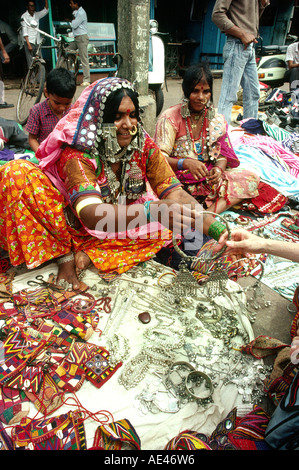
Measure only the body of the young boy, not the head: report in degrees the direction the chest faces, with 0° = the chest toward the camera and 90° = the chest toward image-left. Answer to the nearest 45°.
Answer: approximately 315°

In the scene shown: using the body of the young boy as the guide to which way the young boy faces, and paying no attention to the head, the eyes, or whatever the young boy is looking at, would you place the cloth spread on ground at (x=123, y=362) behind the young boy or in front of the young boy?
in front

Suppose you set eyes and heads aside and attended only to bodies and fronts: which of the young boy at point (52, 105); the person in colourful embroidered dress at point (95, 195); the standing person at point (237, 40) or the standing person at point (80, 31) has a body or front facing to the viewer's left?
the standing person at point (80, 31)

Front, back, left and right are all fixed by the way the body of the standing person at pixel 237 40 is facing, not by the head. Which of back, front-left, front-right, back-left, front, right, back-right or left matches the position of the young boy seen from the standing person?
right

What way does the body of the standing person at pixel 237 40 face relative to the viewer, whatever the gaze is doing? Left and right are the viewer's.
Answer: facing the viewer and to the right of the viewer

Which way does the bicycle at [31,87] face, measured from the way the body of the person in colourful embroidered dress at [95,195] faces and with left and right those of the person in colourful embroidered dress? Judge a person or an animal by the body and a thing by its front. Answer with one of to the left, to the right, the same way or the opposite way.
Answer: to the right

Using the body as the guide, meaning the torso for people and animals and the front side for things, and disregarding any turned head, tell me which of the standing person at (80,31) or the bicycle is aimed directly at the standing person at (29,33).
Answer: the standing person at (80,31)

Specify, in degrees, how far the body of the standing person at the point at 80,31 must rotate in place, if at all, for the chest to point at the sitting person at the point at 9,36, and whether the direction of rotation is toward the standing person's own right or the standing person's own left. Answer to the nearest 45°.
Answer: approximately 45° to the standing person's own right

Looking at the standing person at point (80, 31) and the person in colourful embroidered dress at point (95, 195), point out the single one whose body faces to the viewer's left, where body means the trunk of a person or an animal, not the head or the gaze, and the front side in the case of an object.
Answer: the standing person

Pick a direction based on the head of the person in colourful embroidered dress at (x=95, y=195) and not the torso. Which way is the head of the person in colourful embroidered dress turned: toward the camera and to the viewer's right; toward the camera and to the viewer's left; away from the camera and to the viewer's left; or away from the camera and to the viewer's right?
toward the camera and to the viewer's right

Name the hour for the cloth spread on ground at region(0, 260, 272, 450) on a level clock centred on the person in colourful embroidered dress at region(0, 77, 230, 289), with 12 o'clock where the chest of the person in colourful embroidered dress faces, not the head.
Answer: The cloth spread on ground is roughly at 1 o'clock from the person in colourful embroidered dress.
